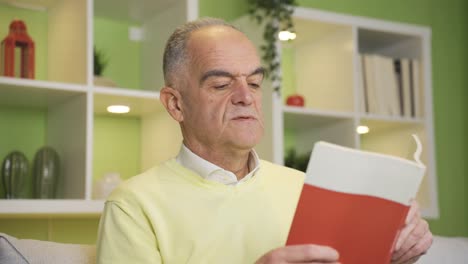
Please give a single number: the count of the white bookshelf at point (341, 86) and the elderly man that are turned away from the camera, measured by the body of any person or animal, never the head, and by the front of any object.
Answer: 0

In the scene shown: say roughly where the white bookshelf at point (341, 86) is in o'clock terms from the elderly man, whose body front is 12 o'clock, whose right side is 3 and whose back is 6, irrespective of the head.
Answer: The white bookshelf is roughly at 8 o'clock from the elderly man.

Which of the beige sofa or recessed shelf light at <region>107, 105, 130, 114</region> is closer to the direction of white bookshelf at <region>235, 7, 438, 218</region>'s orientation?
the beige sofa

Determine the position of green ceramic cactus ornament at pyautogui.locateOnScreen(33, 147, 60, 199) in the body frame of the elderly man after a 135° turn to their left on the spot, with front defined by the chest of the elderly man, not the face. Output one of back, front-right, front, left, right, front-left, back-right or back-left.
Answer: front-left

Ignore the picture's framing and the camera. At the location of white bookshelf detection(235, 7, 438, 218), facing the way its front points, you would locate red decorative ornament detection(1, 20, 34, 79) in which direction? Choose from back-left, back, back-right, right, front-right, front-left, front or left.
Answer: front-right

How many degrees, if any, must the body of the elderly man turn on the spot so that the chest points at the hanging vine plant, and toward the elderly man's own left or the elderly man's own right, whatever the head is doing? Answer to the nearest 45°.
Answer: approximately 135° to the elderly man's own left

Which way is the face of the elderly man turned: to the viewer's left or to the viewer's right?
to the viewer's right

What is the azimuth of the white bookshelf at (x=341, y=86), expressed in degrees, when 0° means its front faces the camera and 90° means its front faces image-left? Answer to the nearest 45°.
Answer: approximately 0°

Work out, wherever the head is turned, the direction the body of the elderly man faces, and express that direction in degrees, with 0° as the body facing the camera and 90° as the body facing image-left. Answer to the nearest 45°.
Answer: approximately 315°

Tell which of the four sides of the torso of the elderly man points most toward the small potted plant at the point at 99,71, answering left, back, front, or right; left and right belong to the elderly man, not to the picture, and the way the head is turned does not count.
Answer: back

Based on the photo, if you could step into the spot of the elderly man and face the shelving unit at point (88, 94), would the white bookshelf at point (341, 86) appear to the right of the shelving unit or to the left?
right

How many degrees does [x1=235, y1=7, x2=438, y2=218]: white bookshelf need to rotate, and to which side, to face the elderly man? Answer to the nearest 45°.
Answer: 0° — it already faces them
